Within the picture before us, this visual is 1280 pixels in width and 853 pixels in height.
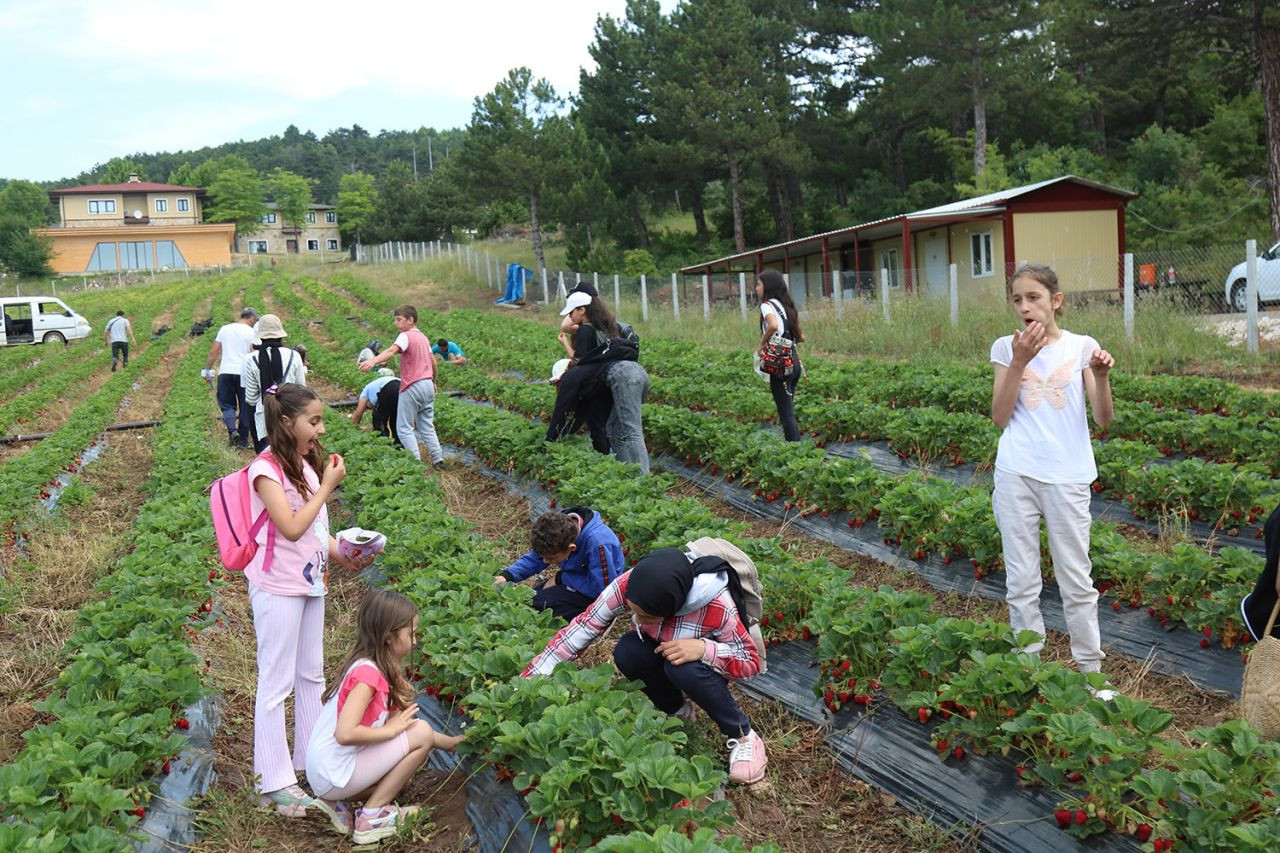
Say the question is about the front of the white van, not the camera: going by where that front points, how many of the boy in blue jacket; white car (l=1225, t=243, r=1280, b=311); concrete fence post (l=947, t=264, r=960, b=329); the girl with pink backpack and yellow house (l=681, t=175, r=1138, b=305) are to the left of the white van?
0

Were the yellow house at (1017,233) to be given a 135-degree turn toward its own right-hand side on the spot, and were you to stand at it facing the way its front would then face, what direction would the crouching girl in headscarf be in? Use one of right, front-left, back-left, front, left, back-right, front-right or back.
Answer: back

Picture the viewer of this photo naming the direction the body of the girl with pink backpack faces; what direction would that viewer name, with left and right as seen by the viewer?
facing to the right of the viewer

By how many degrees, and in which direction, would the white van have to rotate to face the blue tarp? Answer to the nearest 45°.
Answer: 0° — it already faces it

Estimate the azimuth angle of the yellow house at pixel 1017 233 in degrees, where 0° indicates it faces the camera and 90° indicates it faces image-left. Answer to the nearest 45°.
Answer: approximately 45°

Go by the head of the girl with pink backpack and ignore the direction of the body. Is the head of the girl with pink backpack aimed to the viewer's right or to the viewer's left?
to the viewer's right

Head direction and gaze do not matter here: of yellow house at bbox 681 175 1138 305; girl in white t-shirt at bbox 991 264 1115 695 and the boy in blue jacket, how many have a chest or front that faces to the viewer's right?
0

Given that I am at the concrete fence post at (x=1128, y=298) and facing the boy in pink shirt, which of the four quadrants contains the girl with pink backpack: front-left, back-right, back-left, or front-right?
front-left

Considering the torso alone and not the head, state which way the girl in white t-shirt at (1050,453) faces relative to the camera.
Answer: toward the camera

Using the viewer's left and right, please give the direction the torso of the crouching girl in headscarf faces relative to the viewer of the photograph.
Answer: facing the viewer and to the left of the viewer

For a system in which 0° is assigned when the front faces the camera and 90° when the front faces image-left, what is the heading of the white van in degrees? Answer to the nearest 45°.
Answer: approximately 270°

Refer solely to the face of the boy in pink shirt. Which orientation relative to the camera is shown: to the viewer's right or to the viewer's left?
to the viewer's left
